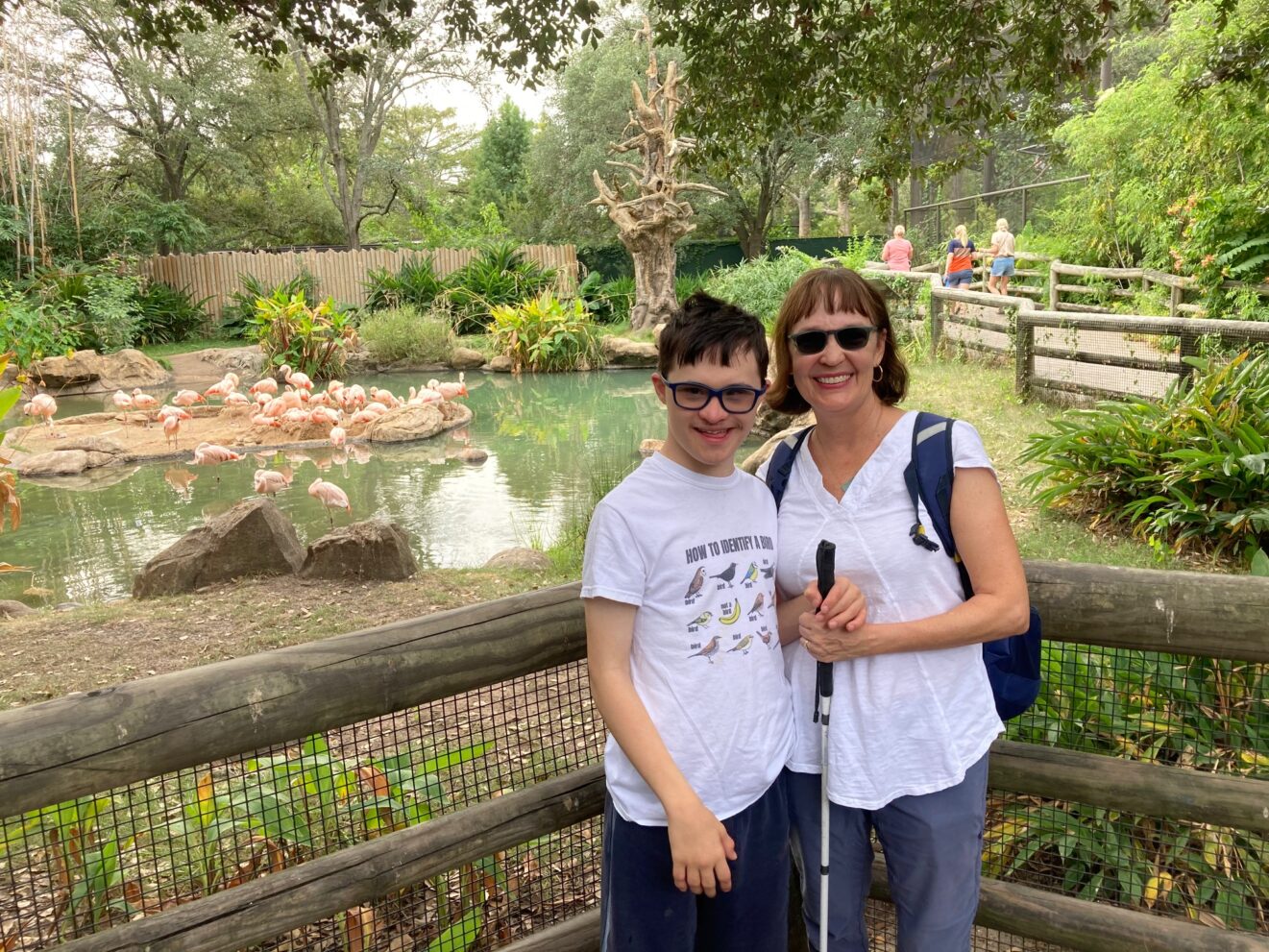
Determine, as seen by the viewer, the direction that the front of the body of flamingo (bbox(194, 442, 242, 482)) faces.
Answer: to the viewer's left

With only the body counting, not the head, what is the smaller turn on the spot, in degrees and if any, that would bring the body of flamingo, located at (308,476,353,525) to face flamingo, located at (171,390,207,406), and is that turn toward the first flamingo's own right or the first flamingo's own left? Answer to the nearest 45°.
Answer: approximately 90° to the first flamingo's own right

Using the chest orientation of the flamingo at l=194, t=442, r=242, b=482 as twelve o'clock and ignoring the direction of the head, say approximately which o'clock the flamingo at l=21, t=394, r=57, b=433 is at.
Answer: the flamingo at l=21, t=394, r=57, b=433 is roughly at 2 o'clock from the flamingo at l=194, t=442, r=242, b=482.

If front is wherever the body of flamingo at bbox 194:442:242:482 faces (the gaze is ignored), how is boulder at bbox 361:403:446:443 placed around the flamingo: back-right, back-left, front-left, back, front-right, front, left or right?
back-right

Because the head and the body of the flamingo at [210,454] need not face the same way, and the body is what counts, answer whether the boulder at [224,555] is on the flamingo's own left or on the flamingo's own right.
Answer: on the flamingo's own left

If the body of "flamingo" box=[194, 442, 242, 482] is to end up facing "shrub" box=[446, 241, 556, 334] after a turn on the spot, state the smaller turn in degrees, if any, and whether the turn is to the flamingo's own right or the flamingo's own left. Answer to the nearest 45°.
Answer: approximately 135° to the flamingo's own right

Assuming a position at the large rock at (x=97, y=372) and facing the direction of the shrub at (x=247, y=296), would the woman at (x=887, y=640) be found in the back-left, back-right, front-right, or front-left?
back-right

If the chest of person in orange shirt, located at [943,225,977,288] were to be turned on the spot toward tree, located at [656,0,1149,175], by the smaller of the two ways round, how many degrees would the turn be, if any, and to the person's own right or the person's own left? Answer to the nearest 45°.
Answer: approximately 180°

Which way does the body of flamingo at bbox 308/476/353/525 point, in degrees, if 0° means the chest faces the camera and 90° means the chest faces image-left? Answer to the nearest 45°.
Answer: approximately 90°

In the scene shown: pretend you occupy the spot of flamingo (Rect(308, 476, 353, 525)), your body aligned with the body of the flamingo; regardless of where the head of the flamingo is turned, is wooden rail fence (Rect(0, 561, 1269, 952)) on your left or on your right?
on your left

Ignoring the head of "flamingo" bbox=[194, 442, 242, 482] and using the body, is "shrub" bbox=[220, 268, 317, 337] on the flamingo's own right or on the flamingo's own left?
on the flamingo's own right
